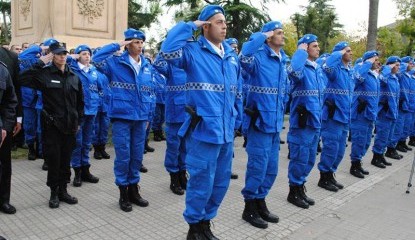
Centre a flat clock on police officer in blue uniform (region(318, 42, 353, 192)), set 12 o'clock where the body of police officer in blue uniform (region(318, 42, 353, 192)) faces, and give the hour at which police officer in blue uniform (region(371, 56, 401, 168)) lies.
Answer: police officer in blue uniform (region(371, 56, 401, 168)) is roughly at 8 o'clock from police officer in blue uniform (region(318, 42, 353, 192)).

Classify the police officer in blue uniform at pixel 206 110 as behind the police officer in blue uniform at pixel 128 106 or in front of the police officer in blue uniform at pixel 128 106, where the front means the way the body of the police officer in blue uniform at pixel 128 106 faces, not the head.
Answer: in front

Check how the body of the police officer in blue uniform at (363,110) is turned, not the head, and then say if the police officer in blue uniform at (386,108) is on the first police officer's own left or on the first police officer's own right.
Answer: on the first police officer's own left

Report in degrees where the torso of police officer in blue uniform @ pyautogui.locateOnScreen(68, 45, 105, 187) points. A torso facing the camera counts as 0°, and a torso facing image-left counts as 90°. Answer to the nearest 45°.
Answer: approximately 315°
